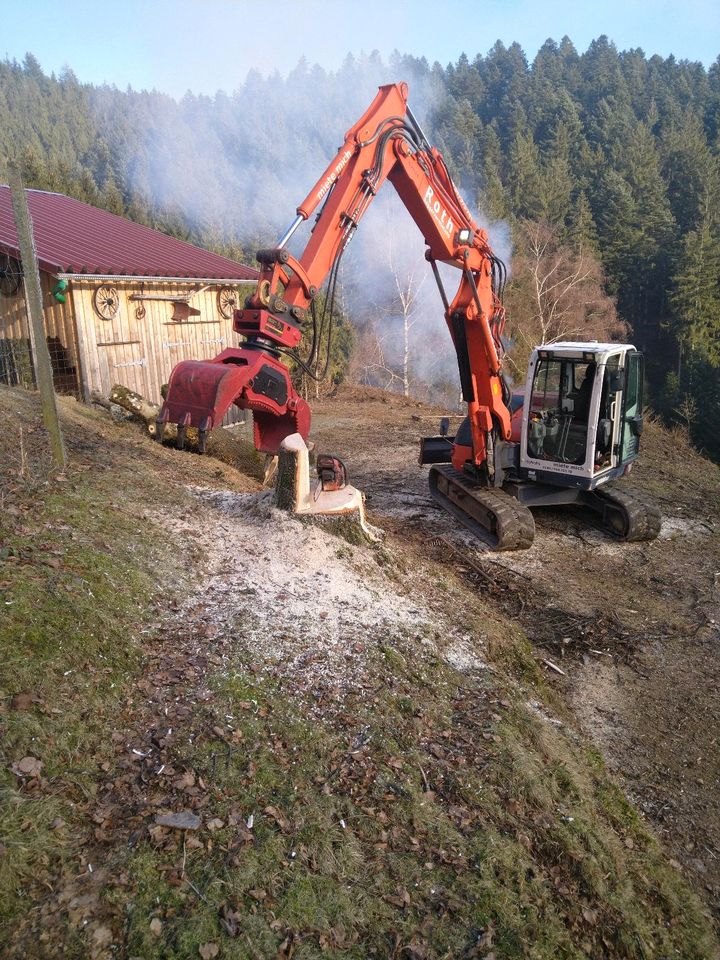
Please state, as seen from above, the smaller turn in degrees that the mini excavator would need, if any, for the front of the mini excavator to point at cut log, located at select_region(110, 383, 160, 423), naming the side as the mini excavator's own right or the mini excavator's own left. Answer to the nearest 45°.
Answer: approximately 90° to the mini excavator's own right

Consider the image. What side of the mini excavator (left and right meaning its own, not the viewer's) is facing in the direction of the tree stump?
front

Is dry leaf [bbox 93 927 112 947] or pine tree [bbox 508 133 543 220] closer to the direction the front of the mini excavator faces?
the dry leaf

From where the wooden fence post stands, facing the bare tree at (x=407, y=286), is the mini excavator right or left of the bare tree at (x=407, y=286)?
right

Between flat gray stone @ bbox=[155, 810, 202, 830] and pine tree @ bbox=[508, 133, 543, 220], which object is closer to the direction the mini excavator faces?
the flat gray stone

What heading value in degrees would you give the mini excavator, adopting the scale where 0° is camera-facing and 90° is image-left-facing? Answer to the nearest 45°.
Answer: approximately 45°

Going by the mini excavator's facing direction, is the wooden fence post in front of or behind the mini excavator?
in front

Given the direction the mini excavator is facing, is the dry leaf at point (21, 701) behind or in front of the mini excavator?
in front

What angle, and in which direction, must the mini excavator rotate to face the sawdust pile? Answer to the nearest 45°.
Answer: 0° — it already faces it

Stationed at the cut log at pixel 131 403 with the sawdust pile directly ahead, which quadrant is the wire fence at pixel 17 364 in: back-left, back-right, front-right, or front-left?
back-right

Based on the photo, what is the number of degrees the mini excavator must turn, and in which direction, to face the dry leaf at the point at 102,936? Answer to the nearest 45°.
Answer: approximately 45° to its left

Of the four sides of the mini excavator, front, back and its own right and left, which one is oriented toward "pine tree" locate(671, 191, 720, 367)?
back
